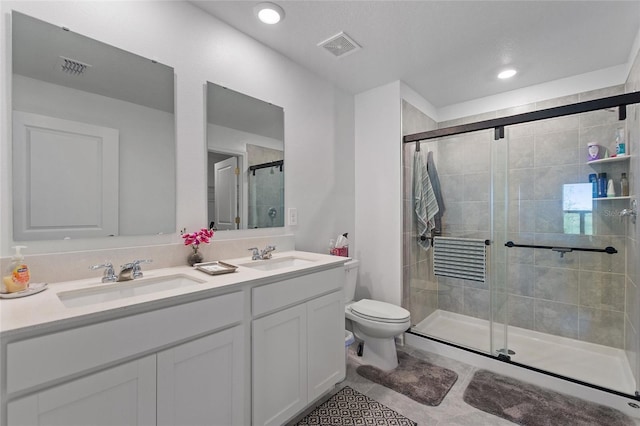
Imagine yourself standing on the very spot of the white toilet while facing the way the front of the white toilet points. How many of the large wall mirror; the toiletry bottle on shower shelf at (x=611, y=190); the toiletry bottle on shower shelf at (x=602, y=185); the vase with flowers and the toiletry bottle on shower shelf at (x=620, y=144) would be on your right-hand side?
2

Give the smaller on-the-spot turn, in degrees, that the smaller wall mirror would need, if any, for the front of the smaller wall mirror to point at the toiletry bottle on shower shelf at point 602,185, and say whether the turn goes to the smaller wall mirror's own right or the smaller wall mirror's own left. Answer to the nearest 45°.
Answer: approximately 45° to the smaller wall mirror's own left

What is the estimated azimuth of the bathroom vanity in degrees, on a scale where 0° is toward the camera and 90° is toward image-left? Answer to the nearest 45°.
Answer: approximately 315°

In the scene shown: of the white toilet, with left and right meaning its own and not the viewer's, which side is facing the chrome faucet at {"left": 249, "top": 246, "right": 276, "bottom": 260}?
right

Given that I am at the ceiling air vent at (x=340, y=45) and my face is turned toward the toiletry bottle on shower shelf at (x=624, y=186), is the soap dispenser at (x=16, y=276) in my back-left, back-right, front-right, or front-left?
back-right
